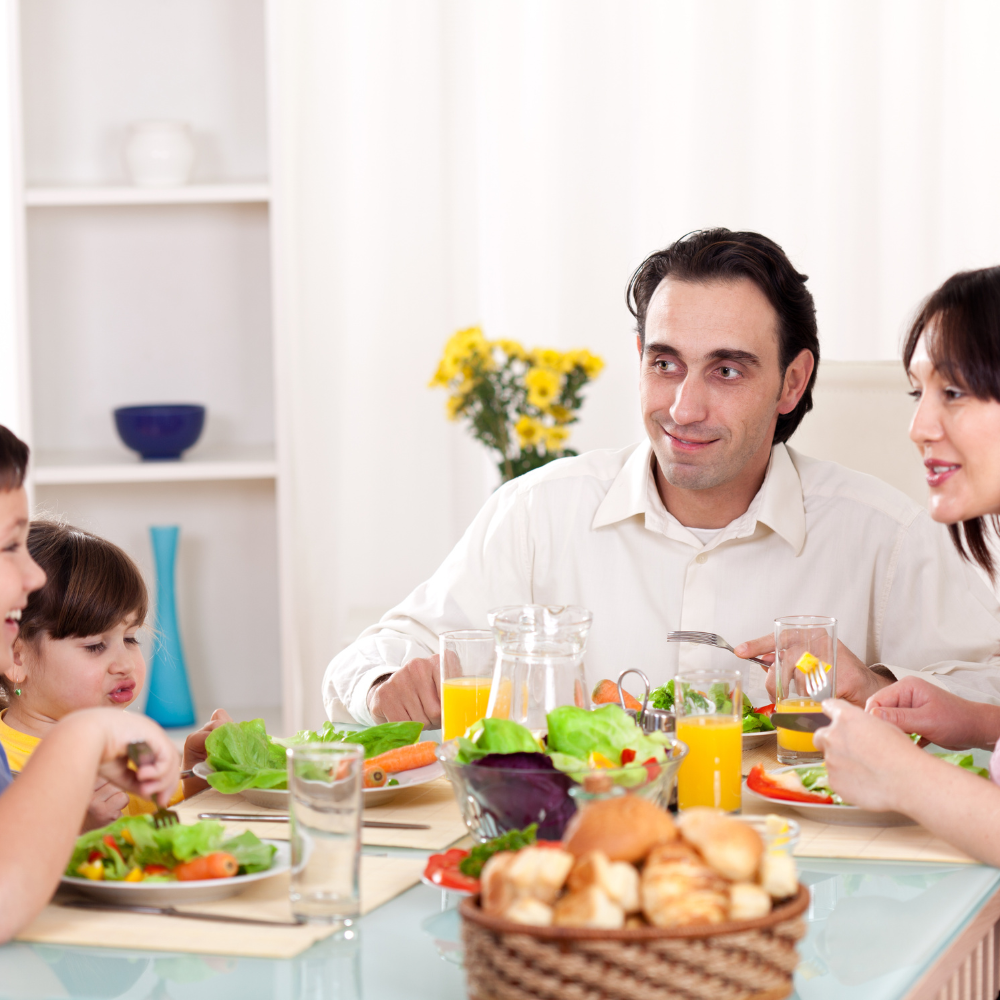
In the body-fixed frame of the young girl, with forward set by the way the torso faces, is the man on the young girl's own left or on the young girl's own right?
on the young girl's own left

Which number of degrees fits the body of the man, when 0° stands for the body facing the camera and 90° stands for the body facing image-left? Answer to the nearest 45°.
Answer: approximately 0°

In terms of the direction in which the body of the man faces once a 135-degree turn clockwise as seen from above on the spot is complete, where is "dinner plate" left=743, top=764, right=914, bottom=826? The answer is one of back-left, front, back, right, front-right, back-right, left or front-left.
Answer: back-left

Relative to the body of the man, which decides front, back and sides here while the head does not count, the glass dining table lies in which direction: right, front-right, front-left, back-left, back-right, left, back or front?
front

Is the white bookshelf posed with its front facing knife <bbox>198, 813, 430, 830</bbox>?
yes

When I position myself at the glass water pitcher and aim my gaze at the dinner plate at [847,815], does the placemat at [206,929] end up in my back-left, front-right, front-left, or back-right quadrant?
back-right

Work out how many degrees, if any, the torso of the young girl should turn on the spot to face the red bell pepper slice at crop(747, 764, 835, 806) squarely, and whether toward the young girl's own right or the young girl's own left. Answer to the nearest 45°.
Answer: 0° — they already face it

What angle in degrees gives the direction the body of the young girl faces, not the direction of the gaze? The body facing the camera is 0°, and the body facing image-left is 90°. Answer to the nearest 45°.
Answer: approximately 315°

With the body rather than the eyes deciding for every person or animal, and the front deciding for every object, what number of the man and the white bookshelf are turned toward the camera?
2

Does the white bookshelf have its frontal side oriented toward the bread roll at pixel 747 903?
yes

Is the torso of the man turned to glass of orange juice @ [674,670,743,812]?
yes

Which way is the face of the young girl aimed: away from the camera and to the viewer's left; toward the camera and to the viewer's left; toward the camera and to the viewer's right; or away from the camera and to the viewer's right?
toward the camera and to the viewer's right

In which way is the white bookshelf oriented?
toward the camera

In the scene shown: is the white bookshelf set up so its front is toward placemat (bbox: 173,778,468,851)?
yes

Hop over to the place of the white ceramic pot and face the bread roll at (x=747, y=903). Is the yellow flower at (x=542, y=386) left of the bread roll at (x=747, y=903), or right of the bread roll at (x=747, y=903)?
left

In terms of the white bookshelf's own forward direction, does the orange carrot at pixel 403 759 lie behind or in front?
in front

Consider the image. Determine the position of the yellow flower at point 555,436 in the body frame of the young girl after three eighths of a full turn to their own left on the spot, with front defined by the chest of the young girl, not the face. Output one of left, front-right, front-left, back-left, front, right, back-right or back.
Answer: front-right
